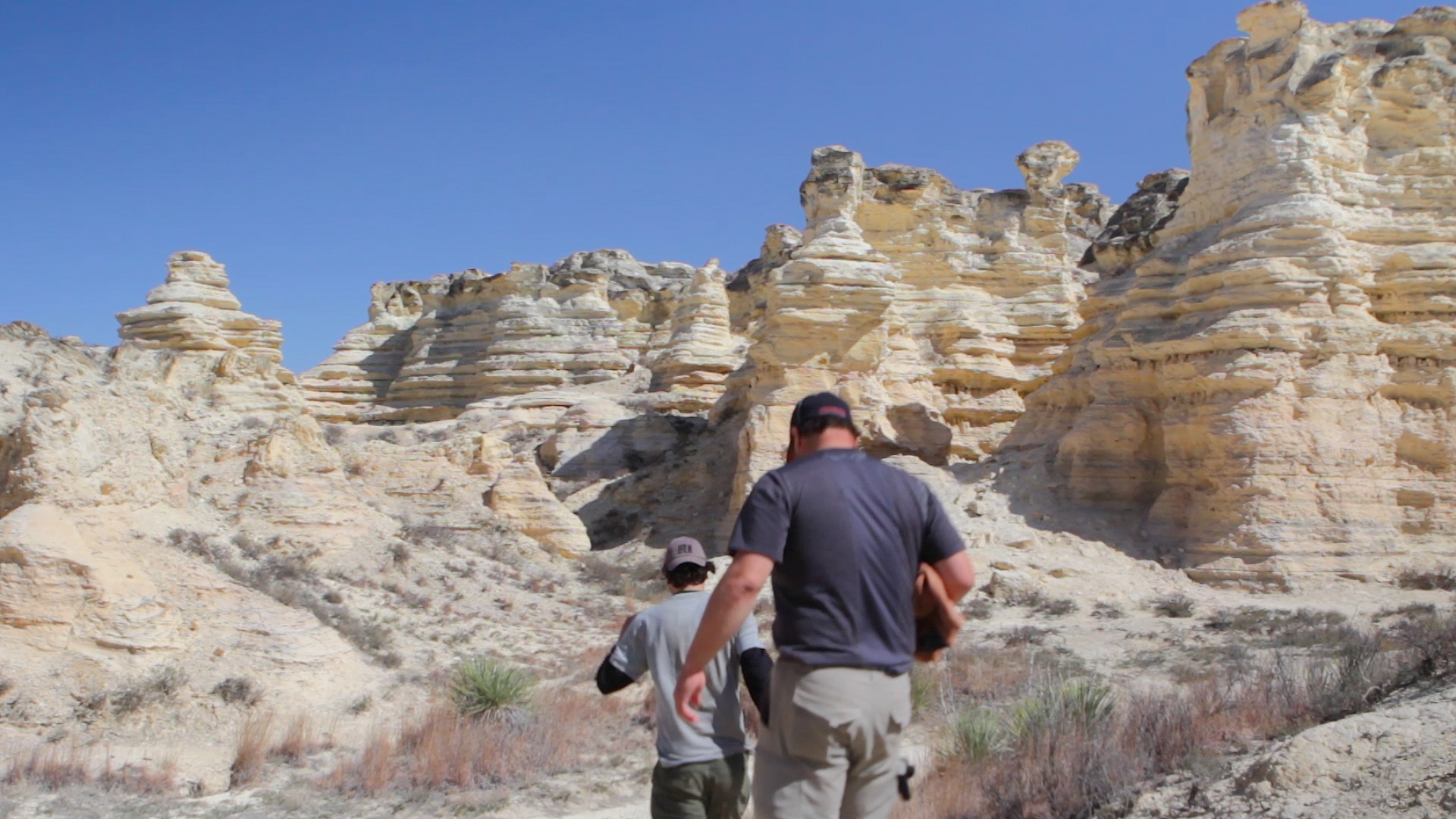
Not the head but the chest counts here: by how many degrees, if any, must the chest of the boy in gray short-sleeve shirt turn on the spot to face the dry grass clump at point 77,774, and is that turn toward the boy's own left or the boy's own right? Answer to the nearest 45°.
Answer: approximately 45° to the boy's own left

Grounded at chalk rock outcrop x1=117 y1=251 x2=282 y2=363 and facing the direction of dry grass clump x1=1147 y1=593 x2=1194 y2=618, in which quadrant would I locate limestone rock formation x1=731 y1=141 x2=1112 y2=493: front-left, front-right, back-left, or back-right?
front-left

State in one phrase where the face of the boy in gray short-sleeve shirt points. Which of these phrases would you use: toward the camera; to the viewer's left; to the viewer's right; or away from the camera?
away from the camera

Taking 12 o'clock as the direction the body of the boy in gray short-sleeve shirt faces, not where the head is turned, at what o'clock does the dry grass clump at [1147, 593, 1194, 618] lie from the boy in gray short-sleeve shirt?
The dry grass clump is roughly at 1 o'clock from the boy in gray short-sleeve shirt.

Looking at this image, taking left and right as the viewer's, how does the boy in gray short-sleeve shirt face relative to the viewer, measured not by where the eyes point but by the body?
facing away from the viewer

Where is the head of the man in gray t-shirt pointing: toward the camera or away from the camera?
away from the camera

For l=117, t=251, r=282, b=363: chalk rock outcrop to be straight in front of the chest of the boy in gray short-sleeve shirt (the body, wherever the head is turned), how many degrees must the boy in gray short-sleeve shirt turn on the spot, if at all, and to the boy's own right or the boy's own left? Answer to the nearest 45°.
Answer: approximately 45° to the boy's own left

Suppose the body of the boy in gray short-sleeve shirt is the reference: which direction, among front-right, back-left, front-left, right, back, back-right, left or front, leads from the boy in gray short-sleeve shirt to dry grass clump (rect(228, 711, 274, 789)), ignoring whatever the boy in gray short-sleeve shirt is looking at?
front-left

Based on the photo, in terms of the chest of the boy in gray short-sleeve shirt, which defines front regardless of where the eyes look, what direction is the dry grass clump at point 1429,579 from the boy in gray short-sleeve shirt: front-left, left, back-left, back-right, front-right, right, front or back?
front-right

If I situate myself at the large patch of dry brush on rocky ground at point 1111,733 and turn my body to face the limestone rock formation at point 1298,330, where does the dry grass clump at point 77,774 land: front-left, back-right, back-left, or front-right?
back-left

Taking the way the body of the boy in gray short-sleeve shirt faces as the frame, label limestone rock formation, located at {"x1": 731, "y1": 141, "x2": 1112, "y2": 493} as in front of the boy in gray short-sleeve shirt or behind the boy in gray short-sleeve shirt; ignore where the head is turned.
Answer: in front

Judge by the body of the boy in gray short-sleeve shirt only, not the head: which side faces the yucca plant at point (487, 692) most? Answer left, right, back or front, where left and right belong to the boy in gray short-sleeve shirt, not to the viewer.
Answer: front

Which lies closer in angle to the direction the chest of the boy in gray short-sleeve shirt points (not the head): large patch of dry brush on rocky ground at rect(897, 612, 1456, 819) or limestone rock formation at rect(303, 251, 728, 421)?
the limestone rock formation

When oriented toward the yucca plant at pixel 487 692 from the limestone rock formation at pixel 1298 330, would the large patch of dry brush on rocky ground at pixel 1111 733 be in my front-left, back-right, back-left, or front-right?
front-left
